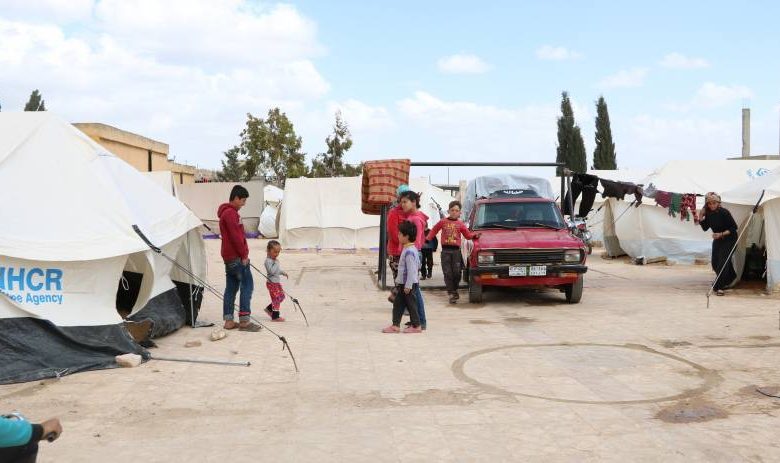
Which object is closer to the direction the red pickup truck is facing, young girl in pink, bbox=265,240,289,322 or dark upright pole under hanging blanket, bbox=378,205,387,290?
the young girl in pink

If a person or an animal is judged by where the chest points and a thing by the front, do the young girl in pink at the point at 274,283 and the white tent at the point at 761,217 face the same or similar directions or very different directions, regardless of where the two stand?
very different directions

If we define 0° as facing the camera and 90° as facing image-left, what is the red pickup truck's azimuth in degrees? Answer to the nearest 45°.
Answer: approximately 0°

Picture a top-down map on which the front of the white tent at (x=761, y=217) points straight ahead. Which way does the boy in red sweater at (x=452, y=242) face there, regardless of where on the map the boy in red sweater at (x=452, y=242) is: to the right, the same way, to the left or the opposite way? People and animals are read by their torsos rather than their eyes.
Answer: to the left

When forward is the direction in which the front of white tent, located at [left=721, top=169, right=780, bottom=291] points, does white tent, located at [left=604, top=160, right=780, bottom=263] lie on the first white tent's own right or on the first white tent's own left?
on the first white tent's own right

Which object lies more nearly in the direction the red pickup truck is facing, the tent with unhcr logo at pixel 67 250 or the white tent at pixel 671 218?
the tent with unhcr logo

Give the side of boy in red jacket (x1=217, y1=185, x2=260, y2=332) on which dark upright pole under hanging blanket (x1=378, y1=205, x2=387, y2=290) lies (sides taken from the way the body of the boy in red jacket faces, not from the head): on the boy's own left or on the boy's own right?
on the boy's own left

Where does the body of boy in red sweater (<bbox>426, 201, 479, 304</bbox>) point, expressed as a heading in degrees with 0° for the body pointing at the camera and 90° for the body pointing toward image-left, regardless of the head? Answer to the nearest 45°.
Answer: approximately 0°

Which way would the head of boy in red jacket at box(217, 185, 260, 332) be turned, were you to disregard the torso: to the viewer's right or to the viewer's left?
to the viewer's right

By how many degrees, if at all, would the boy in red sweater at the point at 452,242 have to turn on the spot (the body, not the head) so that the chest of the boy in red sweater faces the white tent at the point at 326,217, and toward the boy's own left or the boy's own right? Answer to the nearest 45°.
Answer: approximately 180°
